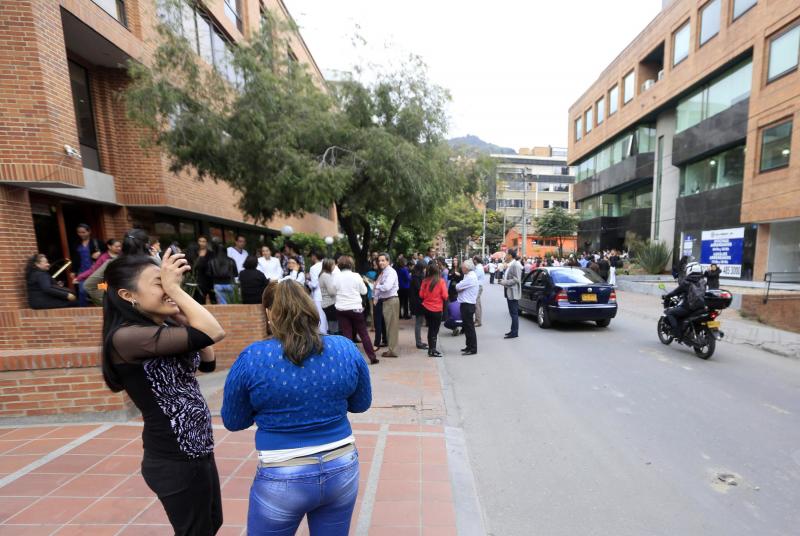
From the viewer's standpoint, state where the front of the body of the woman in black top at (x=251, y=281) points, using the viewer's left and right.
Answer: facing away from the viewer

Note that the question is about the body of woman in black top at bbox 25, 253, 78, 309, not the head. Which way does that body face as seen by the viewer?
to the viewer's right

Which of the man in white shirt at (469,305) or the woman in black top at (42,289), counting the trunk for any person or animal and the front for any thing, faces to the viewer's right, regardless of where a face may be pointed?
the woman in black top

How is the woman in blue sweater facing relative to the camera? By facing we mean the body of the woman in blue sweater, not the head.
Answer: away from the camera

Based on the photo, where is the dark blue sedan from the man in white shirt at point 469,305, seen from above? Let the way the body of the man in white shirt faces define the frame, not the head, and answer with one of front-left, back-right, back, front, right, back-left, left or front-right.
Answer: back-right

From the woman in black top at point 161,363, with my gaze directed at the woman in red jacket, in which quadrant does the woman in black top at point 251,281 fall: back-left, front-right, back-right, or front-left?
front-left

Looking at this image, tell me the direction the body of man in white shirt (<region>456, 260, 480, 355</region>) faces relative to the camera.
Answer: to the viewer's left

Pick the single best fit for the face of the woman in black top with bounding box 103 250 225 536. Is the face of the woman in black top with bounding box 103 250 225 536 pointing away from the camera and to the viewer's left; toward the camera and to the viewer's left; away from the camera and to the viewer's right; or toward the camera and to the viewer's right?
toward the camera and to the viewer's right

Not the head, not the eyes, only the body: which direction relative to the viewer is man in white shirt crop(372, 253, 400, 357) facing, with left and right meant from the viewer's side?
facing to the left of the viewer
